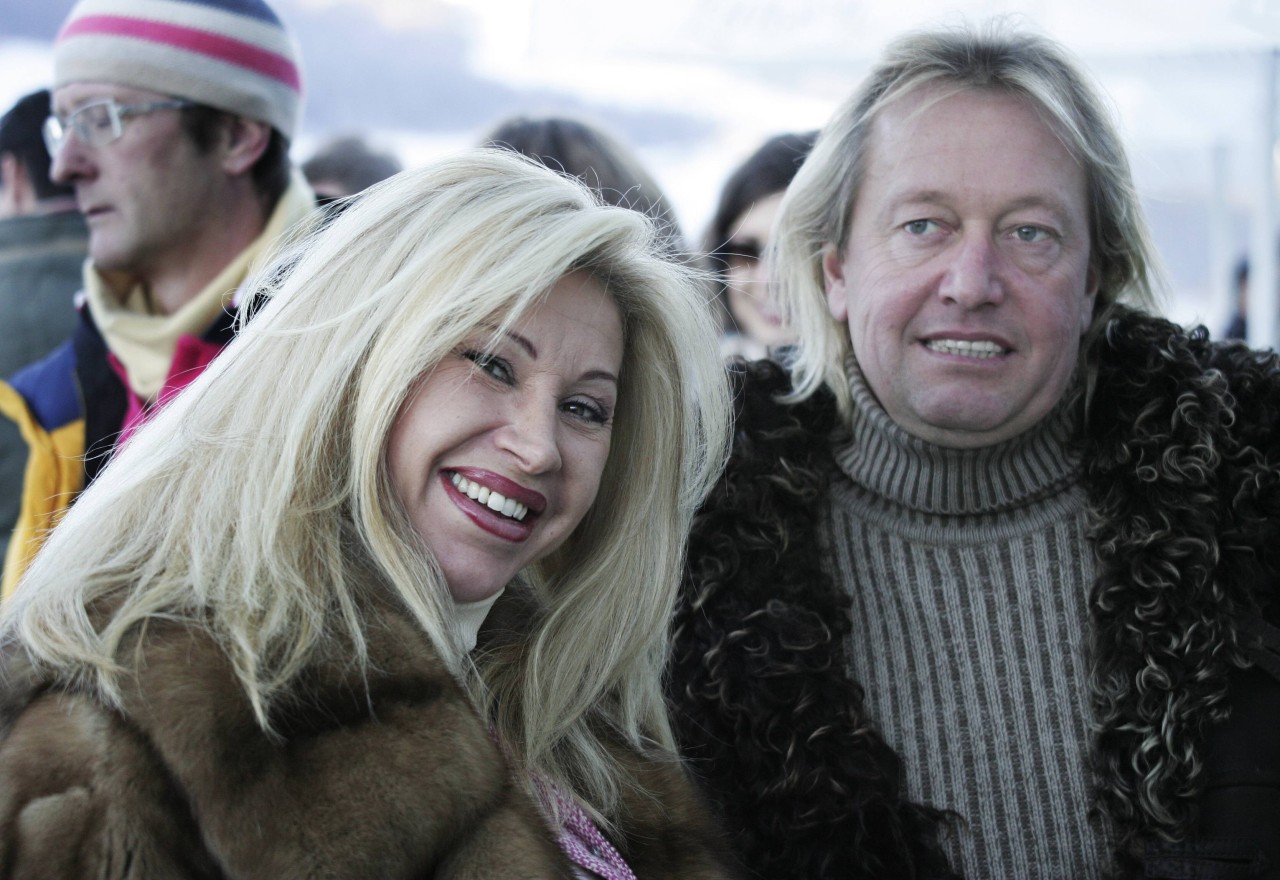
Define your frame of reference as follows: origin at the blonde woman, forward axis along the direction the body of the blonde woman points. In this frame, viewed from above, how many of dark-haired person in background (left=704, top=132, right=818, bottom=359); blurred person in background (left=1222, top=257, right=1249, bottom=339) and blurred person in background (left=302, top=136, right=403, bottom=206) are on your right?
0

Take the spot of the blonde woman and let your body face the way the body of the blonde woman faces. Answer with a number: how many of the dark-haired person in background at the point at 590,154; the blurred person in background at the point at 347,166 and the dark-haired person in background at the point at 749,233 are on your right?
0

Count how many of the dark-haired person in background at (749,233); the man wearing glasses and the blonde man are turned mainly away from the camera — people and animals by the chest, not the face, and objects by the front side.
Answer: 0

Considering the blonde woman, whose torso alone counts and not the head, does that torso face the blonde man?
no

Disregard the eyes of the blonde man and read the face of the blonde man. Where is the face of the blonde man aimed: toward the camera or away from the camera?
toward the camera

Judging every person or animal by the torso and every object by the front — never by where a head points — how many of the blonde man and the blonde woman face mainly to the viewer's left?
0

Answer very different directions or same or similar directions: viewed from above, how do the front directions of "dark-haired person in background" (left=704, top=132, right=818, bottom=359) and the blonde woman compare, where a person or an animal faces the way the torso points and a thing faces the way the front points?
same or similar directions

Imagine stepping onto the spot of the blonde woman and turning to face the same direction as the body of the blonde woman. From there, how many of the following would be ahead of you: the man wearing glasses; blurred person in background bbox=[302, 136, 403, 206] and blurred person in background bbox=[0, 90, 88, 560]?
0

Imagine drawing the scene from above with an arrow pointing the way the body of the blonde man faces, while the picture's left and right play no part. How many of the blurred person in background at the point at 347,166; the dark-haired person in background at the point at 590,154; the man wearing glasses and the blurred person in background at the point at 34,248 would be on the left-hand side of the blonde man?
0

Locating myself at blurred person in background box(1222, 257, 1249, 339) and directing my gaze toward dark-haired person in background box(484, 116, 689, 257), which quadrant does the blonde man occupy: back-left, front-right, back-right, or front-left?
front-left

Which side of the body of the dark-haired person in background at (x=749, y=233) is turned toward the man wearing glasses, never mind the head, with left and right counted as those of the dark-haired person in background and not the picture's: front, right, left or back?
right

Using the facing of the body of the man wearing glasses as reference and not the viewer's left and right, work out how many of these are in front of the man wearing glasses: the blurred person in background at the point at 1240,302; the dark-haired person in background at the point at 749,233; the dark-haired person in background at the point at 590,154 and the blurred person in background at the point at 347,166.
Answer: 0

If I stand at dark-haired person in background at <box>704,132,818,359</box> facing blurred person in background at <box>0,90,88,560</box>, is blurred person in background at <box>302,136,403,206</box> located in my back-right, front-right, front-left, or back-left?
front-right

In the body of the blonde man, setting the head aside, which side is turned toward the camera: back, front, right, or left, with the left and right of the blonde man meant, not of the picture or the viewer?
front

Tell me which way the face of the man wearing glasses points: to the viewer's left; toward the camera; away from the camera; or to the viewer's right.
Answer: to the viewer's left

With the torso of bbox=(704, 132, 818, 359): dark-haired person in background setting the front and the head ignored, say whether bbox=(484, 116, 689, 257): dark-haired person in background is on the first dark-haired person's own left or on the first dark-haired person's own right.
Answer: on the first dark-haired person's own right

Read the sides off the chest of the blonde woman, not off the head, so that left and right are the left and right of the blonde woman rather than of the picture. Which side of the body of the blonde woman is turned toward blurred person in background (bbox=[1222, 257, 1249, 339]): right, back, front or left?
left
